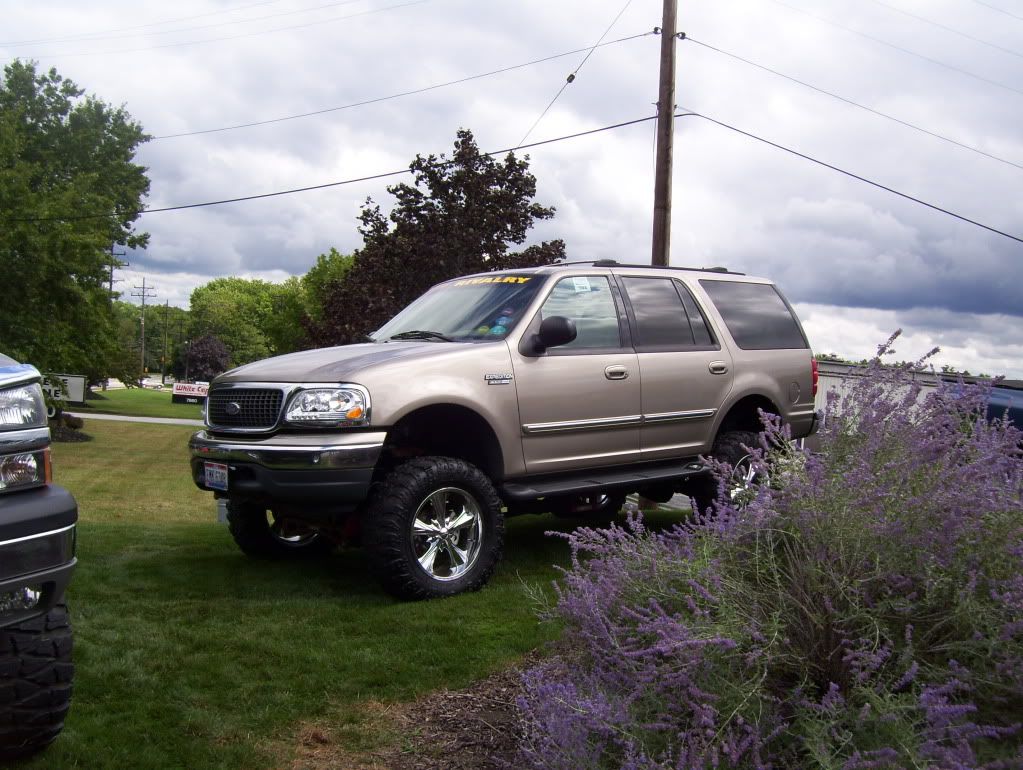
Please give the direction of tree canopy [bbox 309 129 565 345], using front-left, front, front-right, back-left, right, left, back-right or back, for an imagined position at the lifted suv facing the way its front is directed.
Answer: back-right

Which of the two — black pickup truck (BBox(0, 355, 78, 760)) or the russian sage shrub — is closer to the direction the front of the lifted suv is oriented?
the black pickup truck

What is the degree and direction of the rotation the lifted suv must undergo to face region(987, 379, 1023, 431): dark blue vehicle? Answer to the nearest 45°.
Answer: approximately 135° to its left

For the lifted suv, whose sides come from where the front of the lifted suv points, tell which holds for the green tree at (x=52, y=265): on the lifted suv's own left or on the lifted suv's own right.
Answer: on the lifted suv's own right

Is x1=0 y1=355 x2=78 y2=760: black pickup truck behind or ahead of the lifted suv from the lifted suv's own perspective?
ahead

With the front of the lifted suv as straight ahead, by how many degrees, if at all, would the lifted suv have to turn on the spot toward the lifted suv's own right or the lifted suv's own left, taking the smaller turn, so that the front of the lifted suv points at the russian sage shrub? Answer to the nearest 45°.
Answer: approximately 45° to the lifted suv's own left

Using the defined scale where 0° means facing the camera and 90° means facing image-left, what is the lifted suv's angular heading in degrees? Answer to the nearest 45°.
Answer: approximately 45°

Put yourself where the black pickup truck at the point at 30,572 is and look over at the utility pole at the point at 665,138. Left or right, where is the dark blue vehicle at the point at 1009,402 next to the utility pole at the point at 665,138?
right

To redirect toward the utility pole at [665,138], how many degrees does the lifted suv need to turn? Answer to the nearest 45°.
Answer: approximately 135° to its right

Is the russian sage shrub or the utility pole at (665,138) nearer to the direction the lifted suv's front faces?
the russian sage shrub
